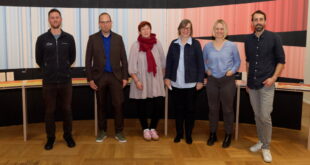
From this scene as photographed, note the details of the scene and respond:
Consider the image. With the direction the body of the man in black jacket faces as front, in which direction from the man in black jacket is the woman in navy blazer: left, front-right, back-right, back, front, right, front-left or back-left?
left

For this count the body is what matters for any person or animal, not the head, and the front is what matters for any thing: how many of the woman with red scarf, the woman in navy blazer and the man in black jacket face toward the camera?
3

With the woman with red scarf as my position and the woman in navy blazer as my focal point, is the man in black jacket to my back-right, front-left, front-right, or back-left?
back-right

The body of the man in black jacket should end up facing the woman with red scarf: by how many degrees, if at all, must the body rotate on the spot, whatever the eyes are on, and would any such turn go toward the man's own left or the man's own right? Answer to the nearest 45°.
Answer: approximately 90° to the man's own left

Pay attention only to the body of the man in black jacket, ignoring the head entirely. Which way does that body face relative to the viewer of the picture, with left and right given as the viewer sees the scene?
facing the viewer

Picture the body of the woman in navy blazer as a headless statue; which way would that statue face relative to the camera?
toward the camera

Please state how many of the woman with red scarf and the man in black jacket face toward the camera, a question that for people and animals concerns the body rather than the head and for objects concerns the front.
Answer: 2

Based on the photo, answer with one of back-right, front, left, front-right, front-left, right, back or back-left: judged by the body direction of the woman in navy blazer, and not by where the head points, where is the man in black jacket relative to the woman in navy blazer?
right

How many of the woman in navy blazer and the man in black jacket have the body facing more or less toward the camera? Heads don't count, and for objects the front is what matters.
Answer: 2
